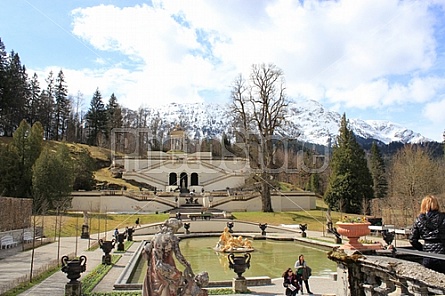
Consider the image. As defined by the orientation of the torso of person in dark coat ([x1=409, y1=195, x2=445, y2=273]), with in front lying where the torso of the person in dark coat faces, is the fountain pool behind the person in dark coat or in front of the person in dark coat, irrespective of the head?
in front

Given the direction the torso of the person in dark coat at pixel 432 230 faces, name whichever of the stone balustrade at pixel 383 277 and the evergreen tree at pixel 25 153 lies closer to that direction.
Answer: the evergreen tree

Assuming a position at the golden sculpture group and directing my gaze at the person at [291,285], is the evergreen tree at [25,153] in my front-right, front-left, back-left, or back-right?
back-right

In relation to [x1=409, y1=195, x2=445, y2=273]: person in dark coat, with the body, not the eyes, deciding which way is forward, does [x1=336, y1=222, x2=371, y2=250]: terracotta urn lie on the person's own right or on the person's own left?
on the person's own left

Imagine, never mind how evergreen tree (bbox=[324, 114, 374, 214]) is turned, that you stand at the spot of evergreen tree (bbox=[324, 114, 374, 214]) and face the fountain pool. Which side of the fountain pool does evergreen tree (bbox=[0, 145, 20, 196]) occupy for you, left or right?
right

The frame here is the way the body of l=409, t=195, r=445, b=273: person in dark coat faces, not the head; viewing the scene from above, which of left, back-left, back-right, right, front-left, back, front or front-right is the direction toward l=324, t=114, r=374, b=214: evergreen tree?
front

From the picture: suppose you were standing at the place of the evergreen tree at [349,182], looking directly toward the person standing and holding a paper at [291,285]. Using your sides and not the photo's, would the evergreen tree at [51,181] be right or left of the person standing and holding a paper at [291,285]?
right

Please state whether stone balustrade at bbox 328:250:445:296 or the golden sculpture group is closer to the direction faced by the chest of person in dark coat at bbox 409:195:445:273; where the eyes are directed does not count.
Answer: the golden sculpture group

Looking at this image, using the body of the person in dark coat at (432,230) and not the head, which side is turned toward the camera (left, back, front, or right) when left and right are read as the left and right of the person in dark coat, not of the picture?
back

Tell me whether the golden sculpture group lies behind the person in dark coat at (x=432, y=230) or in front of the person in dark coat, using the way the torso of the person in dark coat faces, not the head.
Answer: in front

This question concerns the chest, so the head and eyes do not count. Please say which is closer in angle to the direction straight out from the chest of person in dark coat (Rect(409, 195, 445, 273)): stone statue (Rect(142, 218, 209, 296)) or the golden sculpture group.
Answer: the golden sculpture group
